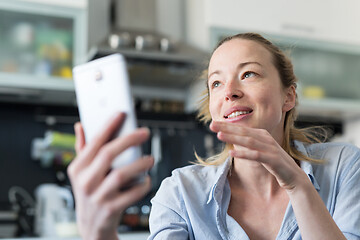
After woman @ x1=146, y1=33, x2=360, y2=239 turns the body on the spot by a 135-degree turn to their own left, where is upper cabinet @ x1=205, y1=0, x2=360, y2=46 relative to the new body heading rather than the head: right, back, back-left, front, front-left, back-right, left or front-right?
front-left

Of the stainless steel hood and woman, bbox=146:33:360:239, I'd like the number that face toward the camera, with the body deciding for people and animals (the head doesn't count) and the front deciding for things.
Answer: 2

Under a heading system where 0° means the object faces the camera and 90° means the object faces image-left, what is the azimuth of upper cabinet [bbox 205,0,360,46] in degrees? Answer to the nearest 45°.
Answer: approximately 315°

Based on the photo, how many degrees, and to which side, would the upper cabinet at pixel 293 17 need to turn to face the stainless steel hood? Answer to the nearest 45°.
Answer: approximately 90° to its right

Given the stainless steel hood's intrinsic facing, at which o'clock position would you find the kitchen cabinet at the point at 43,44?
The kitchen cabinet is roughly at 3 o'clock from the stainless steel hood.

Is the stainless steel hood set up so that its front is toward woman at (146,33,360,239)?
yes

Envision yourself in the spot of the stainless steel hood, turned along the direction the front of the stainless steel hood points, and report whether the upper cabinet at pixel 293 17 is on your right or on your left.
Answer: on your left

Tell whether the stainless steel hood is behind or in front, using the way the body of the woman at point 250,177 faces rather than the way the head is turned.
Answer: behind

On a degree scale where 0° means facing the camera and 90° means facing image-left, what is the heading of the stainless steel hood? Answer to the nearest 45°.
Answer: approximately 0°

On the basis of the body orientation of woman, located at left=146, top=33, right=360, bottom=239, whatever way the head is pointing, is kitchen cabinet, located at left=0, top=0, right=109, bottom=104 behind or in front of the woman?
behind

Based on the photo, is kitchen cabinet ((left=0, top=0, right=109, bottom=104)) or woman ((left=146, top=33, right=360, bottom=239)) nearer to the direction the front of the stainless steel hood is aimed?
the woman
